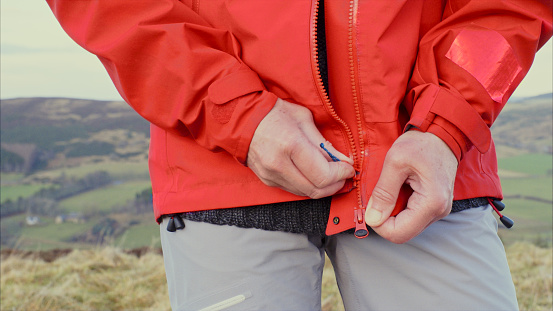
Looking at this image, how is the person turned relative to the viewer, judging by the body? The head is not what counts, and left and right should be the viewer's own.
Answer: facing the viewer
